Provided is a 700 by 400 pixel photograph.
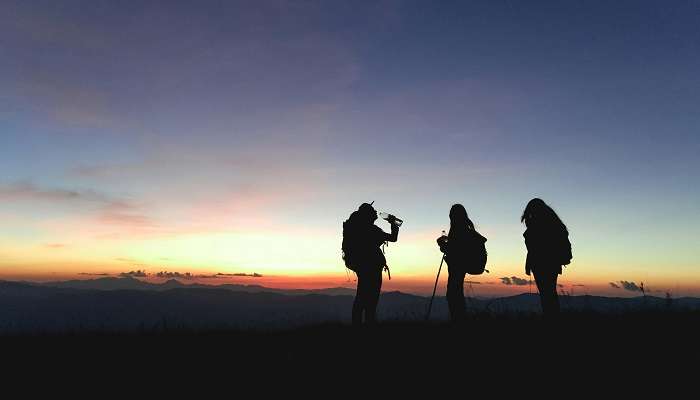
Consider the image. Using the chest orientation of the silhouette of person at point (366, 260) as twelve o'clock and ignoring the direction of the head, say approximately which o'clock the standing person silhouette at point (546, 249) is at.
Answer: The standing person silhouette is roughly at 12 o'clock from the silhouette of person.

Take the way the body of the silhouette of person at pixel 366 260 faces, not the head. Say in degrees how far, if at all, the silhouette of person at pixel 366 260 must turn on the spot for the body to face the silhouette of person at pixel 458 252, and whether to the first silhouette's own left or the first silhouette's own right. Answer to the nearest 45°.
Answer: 0° — they already face them

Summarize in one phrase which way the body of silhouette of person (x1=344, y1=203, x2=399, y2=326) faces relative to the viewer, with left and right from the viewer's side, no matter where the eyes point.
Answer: facing to the right of the viewer
